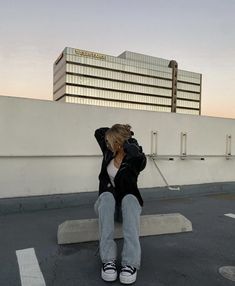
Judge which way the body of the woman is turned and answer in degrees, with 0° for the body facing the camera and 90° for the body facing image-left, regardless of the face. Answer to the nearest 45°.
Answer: approximately 0°
